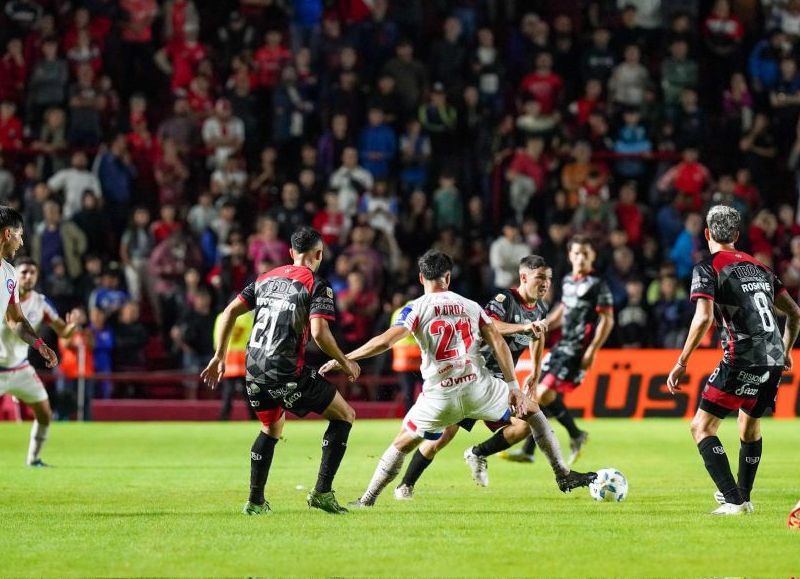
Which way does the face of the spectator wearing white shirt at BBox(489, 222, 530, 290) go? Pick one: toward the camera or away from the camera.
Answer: toward the camera

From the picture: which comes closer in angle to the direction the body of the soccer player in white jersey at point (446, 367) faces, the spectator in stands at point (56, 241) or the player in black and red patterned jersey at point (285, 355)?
the spectator in stands

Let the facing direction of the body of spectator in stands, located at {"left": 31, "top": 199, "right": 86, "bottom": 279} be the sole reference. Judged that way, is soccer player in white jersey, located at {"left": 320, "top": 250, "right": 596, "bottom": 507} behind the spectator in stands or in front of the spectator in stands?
in front

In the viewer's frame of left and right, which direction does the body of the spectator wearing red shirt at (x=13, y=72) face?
facing the viewer

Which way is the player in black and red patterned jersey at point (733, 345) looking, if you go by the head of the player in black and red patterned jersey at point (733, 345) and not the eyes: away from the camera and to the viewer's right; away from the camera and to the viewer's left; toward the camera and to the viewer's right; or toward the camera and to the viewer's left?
away from the camera and to the viewer's left

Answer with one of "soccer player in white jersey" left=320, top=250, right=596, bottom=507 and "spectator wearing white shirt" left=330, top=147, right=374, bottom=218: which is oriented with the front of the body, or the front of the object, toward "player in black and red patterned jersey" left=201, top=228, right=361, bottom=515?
the spectator wearing white shirt

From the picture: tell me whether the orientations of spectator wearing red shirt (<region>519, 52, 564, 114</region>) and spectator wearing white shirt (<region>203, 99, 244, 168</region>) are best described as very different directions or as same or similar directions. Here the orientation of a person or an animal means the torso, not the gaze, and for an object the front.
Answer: same or similar directions

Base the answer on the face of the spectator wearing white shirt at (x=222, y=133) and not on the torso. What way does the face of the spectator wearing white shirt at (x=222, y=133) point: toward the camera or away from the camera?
toward the camera

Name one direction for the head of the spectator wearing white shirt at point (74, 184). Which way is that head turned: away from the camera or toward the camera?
toward the camera

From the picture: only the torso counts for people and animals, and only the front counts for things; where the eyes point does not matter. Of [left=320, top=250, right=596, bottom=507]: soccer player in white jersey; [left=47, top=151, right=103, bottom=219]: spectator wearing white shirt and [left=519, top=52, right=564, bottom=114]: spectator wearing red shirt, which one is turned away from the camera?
the soccer player in white jersey

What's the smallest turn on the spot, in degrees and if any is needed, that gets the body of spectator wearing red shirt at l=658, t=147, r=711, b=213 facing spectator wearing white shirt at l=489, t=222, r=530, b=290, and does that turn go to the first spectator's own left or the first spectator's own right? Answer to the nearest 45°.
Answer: approximately 45° to the first spectator's own right

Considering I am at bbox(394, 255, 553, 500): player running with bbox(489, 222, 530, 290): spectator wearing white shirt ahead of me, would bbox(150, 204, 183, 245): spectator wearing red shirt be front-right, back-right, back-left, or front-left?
front-left

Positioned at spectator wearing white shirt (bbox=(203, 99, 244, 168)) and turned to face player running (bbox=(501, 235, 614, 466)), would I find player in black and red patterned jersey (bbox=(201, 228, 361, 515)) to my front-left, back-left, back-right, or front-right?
front-right

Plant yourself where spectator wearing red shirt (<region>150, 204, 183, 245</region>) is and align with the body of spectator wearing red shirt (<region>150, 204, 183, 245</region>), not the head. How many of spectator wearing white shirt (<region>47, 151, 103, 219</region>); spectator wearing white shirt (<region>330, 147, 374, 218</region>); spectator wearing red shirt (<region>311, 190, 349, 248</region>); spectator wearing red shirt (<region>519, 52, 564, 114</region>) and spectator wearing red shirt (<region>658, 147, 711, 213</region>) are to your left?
4

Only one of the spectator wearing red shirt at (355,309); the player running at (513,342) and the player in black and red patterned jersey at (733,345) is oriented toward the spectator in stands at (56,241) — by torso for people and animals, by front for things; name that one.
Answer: the player in black and red patterned jersey

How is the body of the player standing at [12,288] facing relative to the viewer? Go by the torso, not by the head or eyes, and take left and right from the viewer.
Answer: facing to the right of the viewer

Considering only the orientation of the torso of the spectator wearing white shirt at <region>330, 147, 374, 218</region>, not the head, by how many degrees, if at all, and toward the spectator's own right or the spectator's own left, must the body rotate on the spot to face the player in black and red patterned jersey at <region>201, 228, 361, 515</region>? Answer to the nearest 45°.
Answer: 0° — they already face them

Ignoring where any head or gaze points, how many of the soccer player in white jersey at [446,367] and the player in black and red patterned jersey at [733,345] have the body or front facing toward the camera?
0

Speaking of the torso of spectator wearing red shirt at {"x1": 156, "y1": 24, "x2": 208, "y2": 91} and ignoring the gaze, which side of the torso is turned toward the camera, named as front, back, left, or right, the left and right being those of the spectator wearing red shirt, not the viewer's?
front

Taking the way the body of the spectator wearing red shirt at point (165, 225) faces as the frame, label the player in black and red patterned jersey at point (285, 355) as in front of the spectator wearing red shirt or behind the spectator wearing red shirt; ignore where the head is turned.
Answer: in front

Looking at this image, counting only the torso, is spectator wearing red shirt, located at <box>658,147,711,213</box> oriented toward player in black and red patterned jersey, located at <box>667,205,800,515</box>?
yes

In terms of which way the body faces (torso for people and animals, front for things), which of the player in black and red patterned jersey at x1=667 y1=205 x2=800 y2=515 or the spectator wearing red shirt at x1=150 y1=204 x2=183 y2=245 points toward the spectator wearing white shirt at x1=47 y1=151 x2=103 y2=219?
the player in black and red patterned jersey

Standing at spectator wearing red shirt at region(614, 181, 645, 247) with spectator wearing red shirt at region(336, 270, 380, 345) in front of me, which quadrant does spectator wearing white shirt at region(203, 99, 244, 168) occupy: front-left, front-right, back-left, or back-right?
front-right
